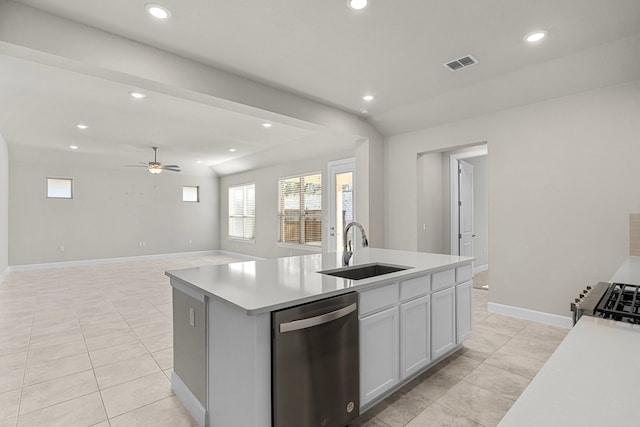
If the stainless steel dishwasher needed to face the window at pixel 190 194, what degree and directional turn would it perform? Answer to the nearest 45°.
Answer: approximately 180°

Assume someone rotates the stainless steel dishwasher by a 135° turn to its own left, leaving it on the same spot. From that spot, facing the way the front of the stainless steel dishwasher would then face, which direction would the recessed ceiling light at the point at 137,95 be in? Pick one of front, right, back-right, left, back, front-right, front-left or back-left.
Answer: front-left

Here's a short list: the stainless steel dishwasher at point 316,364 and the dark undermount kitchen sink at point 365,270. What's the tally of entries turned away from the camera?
0

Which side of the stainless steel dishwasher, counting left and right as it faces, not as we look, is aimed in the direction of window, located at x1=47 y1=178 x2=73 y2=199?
back

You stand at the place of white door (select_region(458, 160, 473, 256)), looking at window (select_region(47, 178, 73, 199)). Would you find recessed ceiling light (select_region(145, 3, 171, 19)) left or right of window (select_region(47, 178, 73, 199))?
left

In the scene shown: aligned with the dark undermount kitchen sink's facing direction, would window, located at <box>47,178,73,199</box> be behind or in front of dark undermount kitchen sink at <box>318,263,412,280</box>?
behind

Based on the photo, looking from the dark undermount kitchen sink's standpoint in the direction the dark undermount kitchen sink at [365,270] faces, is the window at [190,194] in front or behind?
behind

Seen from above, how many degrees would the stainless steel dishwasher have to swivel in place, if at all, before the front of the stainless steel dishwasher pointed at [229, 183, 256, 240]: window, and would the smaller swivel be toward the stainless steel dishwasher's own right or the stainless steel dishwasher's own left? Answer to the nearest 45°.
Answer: approximately 135° to the stainless steel dishwasher's own left
